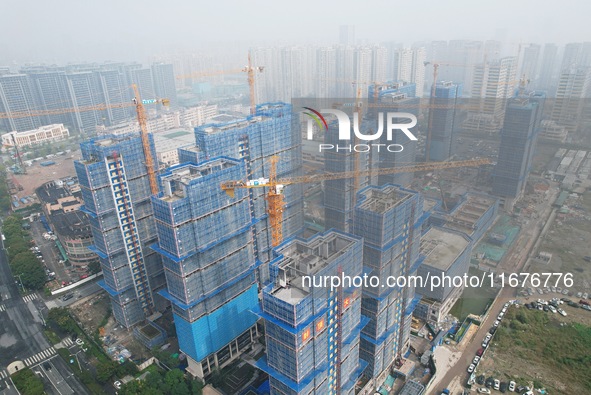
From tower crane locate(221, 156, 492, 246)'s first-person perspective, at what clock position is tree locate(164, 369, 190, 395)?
The tree is roughly at 4 o'clock from the tower crane.

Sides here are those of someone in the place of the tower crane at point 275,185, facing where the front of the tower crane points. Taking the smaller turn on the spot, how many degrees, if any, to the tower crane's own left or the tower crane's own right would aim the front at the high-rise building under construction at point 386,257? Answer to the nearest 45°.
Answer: approximately 45° to the tower crane's own right

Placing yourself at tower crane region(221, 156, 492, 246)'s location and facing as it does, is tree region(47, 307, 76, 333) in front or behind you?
behind

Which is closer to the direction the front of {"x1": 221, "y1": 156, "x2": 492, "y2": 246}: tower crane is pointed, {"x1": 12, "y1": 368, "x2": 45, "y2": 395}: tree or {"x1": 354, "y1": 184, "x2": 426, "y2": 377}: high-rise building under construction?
the high-rise building under construction

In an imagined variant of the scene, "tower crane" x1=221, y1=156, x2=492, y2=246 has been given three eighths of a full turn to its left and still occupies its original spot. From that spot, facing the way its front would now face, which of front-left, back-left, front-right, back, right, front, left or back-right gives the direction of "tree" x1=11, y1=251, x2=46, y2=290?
front-left

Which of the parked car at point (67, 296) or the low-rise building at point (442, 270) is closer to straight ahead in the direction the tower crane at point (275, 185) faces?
the low-rise building

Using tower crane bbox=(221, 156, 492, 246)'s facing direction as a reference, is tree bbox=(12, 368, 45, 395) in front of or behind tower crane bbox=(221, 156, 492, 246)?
behind

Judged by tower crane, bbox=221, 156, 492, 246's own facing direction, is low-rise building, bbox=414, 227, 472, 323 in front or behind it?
in front

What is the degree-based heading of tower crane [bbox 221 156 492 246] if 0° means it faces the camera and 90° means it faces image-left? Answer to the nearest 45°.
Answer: approximately 270°

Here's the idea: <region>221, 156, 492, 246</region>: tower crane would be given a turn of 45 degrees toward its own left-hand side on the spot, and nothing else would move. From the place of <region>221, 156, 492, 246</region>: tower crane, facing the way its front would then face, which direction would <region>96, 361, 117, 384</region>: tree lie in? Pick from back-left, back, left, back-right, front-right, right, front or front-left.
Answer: back

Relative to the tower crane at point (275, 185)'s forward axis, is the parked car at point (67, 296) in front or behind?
behind

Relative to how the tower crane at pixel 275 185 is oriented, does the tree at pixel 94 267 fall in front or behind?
behind
